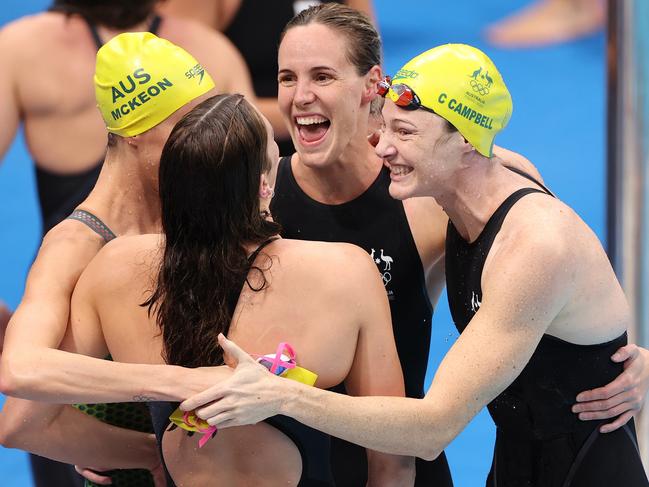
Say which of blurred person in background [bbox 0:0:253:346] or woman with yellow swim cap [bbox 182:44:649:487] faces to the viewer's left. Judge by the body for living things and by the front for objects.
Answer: the woman with yellow swim cap

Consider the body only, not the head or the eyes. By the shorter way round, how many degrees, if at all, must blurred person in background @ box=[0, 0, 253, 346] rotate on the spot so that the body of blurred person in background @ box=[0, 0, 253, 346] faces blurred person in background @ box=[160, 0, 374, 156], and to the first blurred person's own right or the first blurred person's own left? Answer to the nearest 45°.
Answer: approximately 45° to the first blurred person's own right

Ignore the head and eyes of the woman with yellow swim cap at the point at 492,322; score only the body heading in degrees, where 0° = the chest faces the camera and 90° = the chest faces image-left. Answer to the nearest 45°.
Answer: approximately 90°

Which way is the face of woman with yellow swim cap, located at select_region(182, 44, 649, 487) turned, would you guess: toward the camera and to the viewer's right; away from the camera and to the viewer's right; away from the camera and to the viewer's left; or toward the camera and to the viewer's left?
toward the camera and to the viewer's left

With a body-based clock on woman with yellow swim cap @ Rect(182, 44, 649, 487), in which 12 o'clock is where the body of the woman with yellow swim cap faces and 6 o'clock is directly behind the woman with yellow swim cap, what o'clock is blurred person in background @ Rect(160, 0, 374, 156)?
The blurred person in background is roughly at 2 o'clock from the woman with yellow swim cap.

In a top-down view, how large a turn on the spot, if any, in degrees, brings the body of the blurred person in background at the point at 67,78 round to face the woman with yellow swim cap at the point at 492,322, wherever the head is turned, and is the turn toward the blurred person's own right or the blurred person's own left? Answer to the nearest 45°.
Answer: approximately 135° to the blurred person's own right

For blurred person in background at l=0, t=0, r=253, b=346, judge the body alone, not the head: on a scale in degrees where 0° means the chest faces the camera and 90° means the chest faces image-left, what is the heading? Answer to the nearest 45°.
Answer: approximately 180°

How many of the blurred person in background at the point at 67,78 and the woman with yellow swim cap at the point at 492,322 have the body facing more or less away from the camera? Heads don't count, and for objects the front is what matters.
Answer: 1
